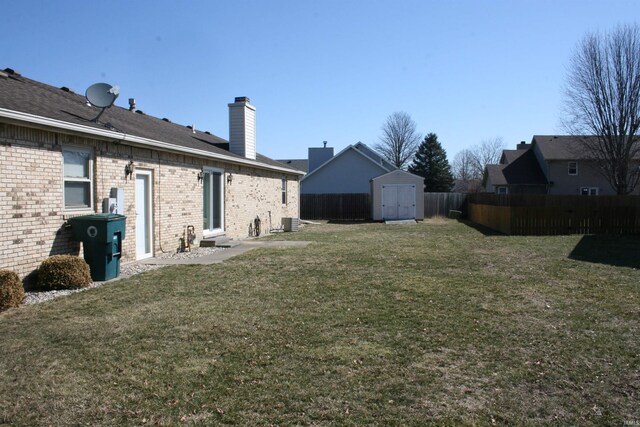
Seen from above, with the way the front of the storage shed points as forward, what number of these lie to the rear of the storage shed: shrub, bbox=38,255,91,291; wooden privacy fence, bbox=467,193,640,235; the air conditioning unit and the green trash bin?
0

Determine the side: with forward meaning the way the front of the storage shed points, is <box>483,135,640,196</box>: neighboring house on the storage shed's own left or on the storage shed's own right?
on the storage shed's own left

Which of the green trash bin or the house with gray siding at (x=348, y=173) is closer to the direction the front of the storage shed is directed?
the green trash bin

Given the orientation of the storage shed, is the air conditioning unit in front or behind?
in front

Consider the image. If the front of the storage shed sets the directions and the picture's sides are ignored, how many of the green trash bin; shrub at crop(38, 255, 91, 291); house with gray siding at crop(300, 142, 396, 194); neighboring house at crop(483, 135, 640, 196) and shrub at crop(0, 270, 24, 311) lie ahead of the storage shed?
3

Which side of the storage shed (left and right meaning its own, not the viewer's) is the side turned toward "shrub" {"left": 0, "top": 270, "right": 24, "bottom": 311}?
front

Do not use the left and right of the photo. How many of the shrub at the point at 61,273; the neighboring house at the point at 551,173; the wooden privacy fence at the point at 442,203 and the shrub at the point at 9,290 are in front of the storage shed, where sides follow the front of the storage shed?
2

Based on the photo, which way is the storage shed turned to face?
toward the camera

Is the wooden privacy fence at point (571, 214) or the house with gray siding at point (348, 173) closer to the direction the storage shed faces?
the wooden privacy fence

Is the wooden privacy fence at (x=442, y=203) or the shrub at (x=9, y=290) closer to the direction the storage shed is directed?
the shrub

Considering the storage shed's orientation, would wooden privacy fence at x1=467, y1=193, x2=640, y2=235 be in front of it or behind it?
in front

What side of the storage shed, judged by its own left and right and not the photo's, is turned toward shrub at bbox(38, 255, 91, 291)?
front

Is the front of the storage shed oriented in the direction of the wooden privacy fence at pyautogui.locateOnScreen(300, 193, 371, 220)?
no

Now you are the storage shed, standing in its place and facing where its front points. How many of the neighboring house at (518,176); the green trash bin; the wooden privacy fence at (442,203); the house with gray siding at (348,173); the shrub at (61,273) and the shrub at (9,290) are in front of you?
3

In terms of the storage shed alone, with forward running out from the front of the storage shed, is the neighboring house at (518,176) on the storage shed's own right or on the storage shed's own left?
on the storage shed's own left

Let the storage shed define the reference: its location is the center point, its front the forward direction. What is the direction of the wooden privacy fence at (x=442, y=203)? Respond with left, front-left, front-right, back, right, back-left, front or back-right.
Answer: back-left

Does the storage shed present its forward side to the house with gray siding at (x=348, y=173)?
no

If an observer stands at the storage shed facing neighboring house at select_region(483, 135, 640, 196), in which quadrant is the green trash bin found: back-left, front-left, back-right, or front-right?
back-right
